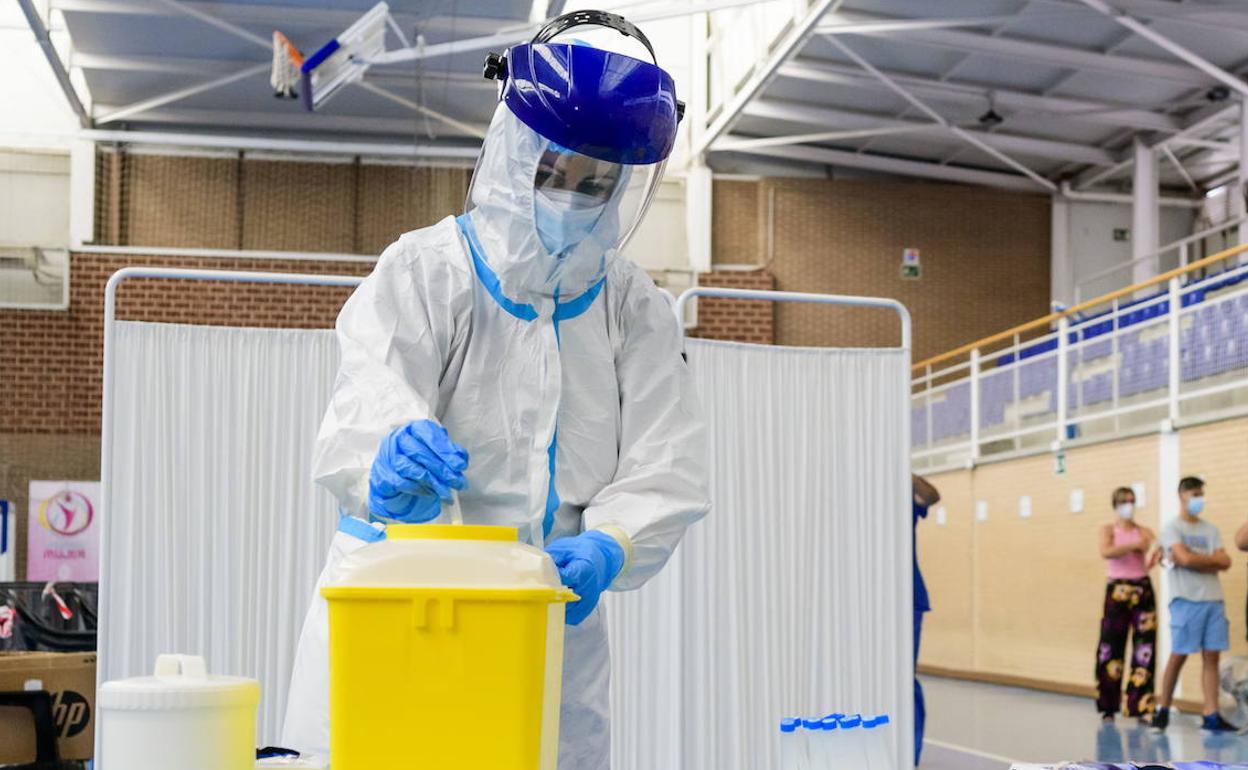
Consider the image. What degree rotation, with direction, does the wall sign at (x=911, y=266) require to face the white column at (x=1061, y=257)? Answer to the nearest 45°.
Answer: approximately 90° to its left

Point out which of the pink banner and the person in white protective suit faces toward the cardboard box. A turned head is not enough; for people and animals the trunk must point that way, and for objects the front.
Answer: the pink banner

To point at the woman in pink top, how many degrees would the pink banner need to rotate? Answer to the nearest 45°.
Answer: approximately 45° to its left

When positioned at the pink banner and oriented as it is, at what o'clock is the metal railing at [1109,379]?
The metal railing is roughly at 10 o'clock from the pink banner.

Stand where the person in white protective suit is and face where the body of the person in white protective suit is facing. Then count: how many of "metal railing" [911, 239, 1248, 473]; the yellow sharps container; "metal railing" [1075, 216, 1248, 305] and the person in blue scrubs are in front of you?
1

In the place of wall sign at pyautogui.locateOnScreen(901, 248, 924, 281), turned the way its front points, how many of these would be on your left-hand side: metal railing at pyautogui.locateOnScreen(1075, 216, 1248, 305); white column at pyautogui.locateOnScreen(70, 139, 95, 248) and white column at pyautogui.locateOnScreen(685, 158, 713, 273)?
1

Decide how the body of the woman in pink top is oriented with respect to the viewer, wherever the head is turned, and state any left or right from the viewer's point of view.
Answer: facing the viewer

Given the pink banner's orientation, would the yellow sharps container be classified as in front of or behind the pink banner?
in front

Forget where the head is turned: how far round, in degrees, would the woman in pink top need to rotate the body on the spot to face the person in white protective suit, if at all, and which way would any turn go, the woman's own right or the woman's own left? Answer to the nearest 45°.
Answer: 0° — they already face them

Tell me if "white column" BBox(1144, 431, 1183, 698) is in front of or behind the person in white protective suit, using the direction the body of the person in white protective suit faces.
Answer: behind

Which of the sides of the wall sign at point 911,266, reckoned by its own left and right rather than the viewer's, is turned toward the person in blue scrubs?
front

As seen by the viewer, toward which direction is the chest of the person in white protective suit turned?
toward the camera

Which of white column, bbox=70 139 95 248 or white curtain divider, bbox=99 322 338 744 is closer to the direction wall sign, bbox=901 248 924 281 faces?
the white curtain divider

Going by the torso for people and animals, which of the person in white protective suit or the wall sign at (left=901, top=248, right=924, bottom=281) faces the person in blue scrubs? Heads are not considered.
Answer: the wall sign
